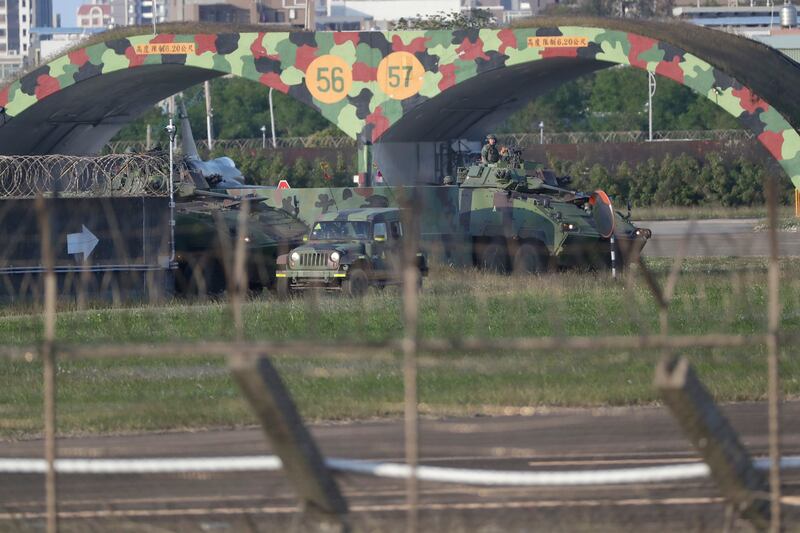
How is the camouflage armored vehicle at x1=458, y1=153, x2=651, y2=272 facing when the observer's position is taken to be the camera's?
facing the viewer and to the right of the viewer

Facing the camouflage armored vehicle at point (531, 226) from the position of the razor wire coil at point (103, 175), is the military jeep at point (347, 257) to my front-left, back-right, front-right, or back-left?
front-right

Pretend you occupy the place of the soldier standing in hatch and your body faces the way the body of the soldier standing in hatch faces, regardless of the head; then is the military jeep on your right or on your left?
on your right

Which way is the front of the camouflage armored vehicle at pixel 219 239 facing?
to the viewer's right

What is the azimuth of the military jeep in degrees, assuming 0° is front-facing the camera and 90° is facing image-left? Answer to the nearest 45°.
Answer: approximately 45°

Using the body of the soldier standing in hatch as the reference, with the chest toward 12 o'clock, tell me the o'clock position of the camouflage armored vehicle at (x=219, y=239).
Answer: The camouflage armored vehicle is roughly at 3 o'clock from the soldier standing in hatch.

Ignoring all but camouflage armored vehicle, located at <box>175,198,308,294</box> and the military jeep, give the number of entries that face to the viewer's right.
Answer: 1

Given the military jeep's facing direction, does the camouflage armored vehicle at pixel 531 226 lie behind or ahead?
behind

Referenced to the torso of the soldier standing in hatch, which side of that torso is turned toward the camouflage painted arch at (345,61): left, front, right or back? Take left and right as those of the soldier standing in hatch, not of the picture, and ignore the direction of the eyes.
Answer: back
